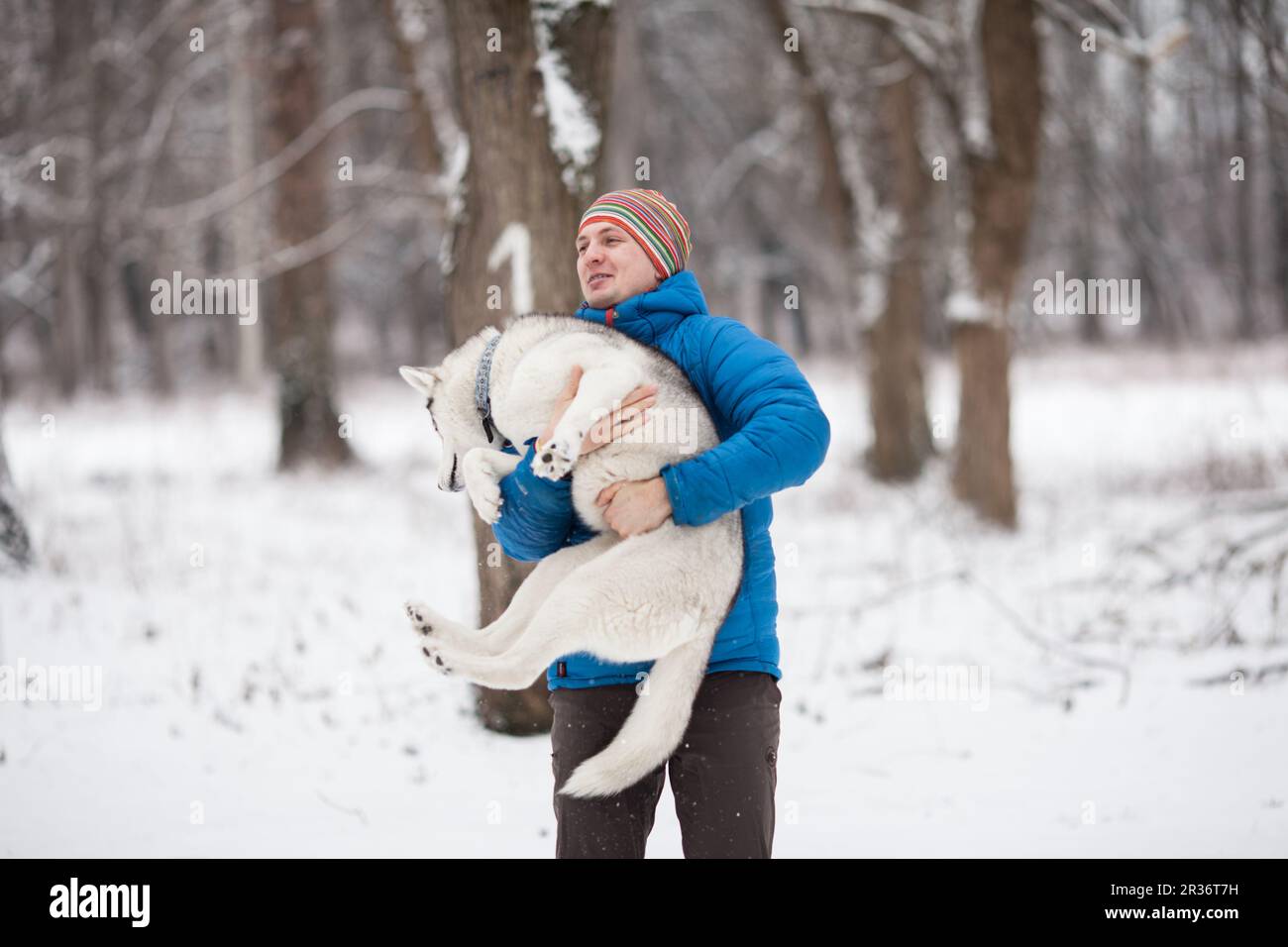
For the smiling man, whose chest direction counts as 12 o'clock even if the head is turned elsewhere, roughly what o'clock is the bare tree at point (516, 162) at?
The bare tree is roughly at 4 o'clock from the smiling man.

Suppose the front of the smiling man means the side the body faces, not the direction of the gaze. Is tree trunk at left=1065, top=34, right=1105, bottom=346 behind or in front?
behind

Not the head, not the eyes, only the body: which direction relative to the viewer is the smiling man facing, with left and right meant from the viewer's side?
facing the viewer and to the left of the viewer

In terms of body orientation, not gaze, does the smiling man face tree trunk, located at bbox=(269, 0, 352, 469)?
no

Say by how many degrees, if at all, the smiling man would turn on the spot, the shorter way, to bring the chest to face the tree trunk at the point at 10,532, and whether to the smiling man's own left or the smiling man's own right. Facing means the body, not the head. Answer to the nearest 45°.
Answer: approximately 90° to the smiling man's own right
